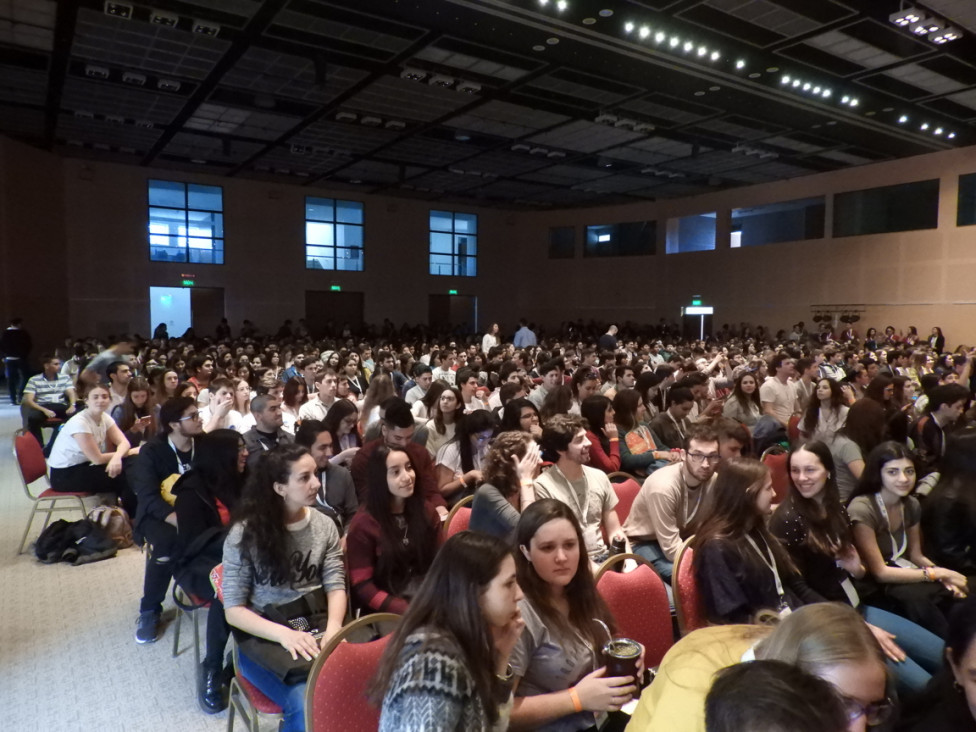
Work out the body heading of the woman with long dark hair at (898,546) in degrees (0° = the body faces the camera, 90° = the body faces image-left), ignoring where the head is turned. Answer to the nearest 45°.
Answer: approximately 315°

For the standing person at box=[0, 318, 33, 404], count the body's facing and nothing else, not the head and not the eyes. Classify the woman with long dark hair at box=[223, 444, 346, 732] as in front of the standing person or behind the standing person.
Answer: behind

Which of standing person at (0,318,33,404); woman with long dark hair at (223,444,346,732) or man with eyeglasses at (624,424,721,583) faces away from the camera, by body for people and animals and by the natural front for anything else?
the standing person

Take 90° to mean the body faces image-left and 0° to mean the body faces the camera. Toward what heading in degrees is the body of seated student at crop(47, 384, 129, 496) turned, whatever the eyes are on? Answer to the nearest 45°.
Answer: approximately 315°
